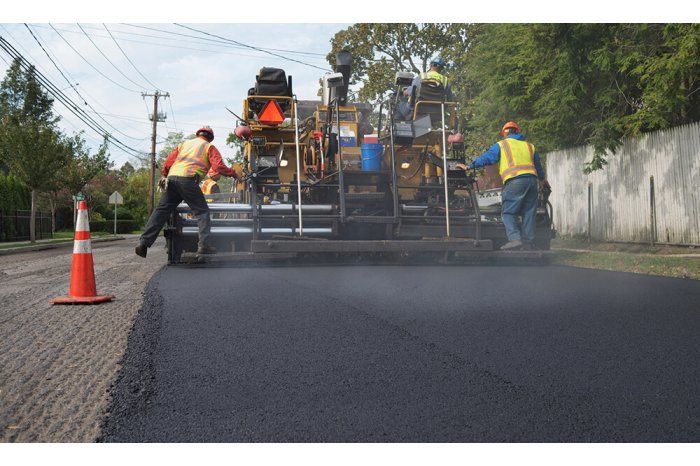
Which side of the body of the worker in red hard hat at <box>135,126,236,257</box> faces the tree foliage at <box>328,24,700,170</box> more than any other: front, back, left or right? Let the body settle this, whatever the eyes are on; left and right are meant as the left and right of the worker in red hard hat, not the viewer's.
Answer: front

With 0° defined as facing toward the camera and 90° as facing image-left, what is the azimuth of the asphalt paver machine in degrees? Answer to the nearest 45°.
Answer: approximately 180°

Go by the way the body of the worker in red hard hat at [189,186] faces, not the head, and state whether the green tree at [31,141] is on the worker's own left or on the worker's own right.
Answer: on the worker's own left

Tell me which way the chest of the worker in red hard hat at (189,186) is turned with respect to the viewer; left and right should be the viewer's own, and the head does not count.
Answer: facing away from the viewer and to the right of the viewer

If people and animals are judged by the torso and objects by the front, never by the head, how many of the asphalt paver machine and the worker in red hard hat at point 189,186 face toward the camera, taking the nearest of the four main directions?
0

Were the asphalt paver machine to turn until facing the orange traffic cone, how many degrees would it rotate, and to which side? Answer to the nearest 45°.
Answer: approximately 135° to its left

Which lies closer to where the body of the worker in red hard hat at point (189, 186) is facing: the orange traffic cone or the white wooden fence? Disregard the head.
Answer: the white wooden fence

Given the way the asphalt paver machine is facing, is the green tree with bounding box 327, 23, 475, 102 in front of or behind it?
in front

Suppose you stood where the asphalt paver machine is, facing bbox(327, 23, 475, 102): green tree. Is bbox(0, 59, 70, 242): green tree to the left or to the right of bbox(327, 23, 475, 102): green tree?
left

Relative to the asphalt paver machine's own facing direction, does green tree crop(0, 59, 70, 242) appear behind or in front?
in front

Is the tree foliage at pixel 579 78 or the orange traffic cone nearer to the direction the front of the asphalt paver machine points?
the tree foliage
